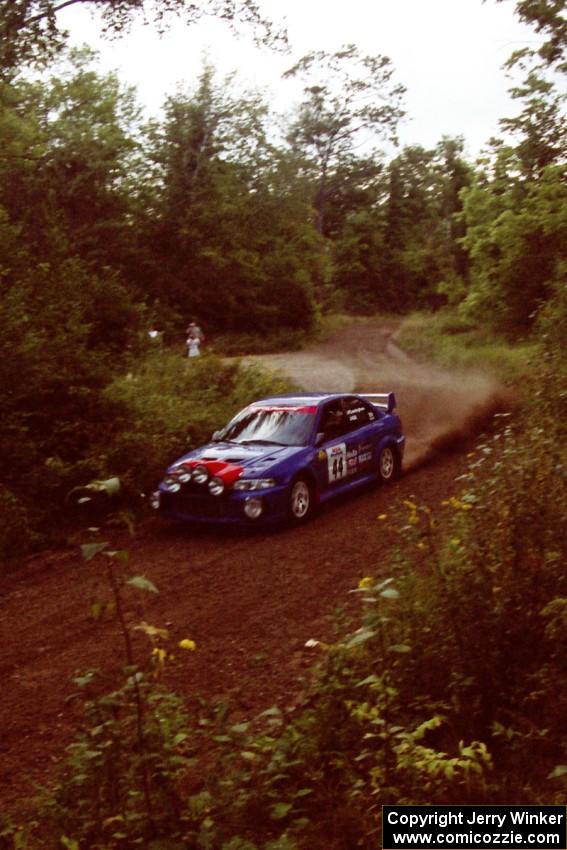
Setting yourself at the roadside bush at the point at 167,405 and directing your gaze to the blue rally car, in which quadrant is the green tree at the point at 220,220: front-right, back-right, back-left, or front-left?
back-left

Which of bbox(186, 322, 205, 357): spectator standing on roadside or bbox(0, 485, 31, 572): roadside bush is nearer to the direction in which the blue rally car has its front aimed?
the roadside bush

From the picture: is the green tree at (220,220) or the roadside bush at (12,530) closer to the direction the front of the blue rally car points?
the roadside bush

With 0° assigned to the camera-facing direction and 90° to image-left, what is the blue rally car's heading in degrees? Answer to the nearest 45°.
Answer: approximately 45°

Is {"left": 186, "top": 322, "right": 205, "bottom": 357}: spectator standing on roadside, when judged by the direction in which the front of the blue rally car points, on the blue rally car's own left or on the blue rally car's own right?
on the blue rally car's own right

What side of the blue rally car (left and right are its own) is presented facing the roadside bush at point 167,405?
right

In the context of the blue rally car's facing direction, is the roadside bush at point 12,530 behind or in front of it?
in front

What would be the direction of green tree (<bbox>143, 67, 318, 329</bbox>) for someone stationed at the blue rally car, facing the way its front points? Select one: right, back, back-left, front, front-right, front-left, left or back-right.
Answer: back-right
